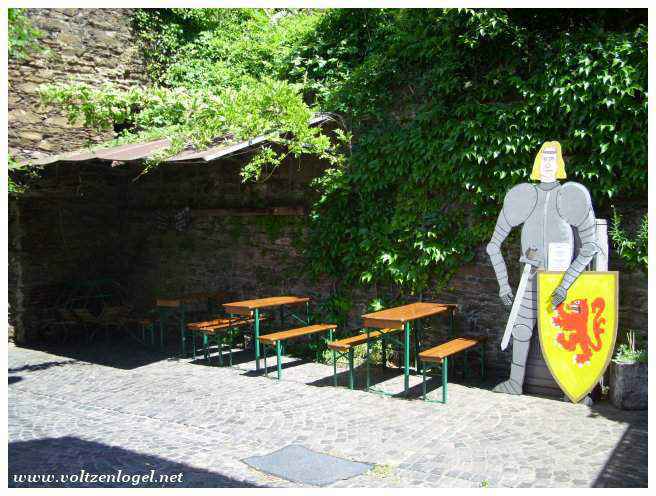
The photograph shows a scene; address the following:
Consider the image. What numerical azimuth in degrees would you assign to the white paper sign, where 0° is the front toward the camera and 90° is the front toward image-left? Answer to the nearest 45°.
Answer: approximately 0°

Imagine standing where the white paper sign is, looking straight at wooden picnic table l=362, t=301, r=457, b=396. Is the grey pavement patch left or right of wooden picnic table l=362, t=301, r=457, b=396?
left

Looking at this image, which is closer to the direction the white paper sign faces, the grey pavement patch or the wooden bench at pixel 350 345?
the grey pavement patch

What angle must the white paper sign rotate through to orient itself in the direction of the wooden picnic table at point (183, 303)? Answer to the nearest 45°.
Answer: approximately 90° to its right

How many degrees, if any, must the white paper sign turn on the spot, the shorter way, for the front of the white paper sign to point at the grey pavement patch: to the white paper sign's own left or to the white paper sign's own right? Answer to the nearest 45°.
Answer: approximately 45° to the white paper sign's own right

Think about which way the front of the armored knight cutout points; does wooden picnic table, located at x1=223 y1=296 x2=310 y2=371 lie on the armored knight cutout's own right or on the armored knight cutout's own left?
on the armored knight cutout's own right

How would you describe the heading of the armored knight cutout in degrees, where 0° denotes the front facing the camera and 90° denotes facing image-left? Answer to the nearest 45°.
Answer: approximately 0°

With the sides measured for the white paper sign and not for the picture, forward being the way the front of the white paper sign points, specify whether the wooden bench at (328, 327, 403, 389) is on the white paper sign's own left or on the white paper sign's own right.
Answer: on the white paper sign's own right
